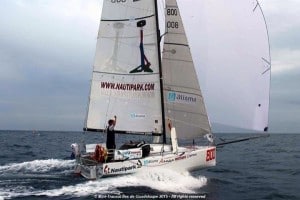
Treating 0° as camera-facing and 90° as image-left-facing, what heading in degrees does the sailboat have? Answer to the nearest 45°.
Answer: approximately 225°
